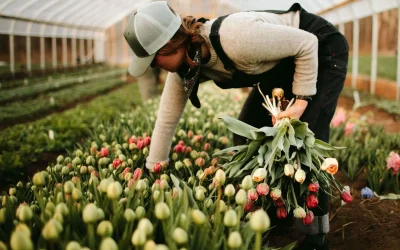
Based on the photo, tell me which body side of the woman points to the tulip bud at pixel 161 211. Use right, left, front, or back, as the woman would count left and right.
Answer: left

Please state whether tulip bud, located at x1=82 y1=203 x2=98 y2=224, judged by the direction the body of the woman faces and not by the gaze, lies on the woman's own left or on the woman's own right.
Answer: on the woman's own left

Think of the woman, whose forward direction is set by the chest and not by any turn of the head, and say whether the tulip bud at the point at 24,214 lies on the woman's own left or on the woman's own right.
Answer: on the woman's own left

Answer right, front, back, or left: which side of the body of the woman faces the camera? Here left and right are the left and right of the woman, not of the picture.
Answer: left

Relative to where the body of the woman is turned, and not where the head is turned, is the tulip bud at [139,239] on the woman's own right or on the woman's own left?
on the woman's own left
